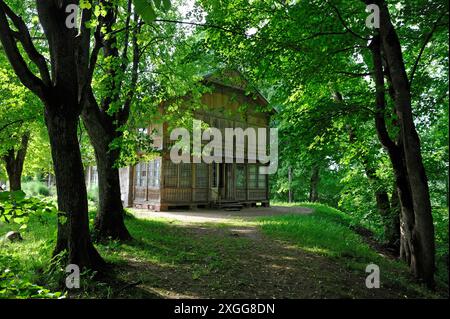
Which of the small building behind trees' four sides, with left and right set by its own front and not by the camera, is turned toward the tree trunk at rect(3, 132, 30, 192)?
right

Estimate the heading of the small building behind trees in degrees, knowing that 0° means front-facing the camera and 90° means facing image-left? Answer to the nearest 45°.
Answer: approximately 0°

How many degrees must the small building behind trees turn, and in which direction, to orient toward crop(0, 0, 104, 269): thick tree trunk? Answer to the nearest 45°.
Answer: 0° — it already faces it

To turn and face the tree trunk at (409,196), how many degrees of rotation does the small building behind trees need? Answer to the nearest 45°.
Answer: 0° — it already faces it

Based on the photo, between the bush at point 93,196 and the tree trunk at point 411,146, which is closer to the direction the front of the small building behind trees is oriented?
the tree trunk

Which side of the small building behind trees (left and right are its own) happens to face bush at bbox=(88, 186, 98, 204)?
right

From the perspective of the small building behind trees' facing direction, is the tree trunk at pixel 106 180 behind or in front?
in front
